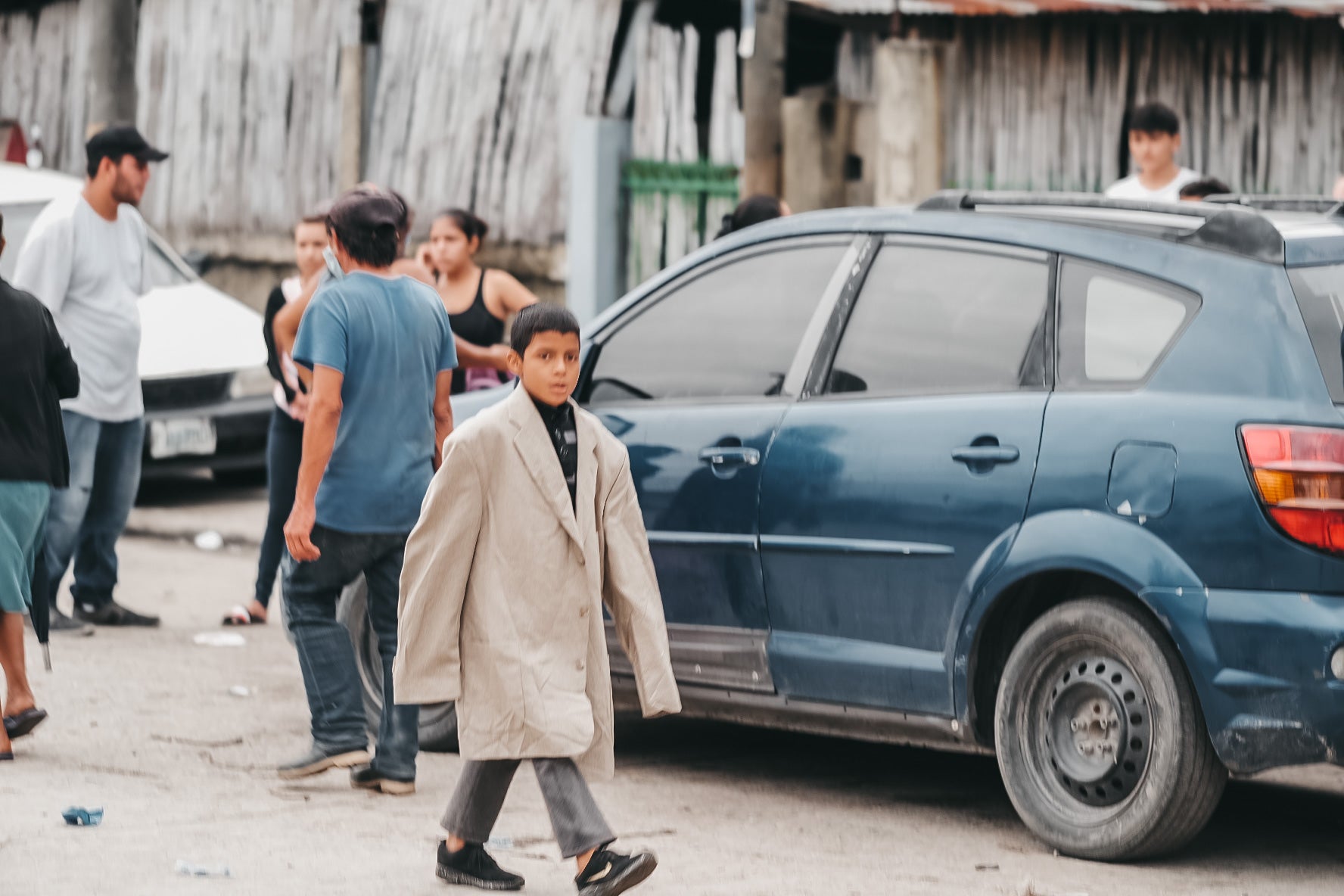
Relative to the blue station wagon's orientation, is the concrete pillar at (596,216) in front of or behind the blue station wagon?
in front

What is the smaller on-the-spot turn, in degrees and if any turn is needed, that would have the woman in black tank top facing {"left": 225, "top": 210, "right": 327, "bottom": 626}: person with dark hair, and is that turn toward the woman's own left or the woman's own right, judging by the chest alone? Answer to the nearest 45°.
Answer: approximately 90° to the woman's own right

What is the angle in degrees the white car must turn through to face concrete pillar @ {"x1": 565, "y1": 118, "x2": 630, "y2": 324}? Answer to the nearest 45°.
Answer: approximately 45° to its left

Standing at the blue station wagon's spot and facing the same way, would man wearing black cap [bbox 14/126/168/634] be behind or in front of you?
in front

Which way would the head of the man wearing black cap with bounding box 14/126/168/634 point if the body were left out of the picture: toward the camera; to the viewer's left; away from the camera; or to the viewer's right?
to the viewer's right

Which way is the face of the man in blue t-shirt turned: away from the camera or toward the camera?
away from the camera

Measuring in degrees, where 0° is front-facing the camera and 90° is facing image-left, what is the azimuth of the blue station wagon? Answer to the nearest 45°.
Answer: approximately 135°

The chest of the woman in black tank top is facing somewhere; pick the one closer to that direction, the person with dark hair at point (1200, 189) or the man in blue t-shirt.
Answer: the man in blue t-shirt

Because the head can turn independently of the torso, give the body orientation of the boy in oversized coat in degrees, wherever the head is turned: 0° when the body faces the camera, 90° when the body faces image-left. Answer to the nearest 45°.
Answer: approximately 315°

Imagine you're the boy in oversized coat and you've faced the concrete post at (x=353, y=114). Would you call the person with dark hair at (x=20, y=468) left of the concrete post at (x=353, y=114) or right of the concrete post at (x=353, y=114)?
left

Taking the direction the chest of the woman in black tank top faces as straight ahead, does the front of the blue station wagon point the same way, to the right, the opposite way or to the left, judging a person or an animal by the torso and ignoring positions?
to the right
